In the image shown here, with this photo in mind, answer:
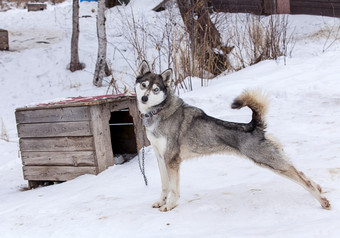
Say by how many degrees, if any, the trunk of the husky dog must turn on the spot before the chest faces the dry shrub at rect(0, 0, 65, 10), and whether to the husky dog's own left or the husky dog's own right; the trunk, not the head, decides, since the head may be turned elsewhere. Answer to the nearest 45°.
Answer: approximately 45° to the husky dog's own right

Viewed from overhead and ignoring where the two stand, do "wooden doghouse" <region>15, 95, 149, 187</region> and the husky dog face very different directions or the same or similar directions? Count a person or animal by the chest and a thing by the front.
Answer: very different directions

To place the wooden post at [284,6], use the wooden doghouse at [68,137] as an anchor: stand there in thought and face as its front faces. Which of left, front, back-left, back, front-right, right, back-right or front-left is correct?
left

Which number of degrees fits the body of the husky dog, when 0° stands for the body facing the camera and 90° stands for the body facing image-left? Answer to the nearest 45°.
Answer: approximately 90°

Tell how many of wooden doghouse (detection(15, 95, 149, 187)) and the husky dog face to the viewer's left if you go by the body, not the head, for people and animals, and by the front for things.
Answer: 1

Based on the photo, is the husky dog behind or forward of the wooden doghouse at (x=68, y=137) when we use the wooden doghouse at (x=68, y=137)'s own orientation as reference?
forward

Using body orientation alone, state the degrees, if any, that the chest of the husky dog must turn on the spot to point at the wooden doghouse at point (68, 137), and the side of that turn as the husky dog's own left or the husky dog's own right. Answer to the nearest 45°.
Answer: approximately 45° to the husky dog's own right

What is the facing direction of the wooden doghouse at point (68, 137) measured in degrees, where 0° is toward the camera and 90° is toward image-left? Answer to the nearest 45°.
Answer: approximately 315°

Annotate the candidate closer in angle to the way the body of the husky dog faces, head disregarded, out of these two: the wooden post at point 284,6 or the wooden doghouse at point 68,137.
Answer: the wooden doghouse

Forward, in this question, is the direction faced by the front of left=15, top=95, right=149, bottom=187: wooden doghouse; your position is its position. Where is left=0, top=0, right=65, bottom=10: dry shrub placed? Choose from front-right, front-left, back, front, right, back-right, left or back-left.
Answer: back-left
